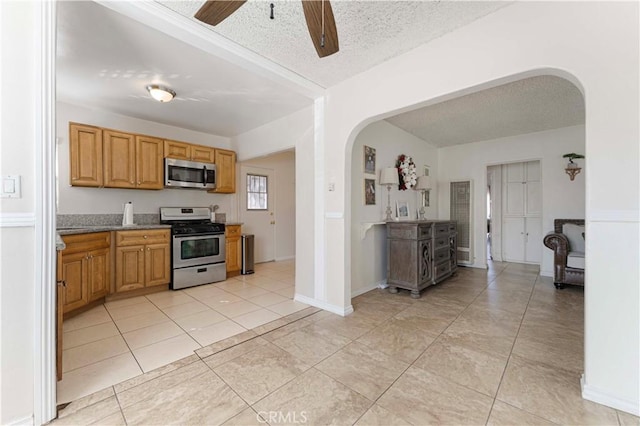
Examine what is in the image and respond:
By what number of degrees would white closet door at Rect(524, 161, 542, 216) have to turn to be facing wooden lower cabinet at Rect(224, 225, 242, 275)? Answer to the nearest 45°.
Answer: approximately 45° to its right

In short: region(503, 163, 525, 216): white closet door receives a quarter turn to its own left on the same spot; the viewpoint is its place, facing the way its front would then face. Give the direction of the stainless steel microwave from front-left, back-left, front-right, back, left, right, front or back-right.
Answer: back-right

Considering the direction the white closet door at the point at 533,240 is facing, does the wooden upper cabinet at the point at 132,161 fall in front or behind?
in front

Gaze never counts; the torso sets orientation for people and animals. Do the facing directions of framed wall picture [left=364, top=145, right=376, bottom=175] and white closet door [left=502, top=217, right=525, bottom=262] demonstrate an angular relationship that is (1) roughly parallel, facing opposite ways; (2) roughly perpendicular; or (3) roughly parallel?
roughly perpendicular

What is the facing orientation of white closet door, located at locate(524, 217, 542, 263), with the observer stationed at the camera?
facing the viewer

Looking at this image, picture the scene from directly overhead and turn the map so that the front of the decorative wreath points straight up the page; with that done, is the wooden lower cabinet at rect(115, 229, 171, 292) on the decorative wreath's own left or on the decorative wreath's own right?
on the decorative wreath's own right

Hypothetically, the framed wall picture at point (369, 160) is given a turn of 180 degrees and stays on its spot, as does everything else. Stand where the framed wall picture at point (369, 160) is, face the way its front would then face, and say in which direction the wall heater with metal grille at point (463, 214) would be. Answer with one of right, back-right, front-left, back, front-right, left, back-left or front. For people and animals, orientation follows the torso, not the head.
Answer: right

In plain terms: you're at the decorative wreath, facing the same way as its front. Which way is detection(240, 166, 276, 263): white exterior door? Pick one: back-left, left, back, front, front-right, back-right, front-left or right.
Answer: back-right

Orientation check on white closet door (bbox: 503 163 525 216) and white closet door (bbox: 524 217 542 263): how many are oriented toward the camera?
2

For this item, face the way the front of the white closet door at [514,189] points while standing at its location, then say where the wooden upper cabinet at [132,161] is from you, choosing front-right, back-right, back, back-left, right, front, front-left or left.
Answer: front-right

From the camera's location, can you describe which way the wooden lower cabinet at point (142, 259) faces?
facing the viewer and to the right of the viewer

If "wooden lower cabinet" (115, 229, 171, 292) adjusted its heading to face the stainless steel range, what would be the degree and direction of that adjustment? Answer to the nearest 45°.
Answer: approximately 45° to its left

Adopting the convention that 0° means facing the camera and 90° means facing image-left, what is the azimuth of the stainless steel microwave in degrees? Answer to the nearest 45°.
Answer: approximately 315°
